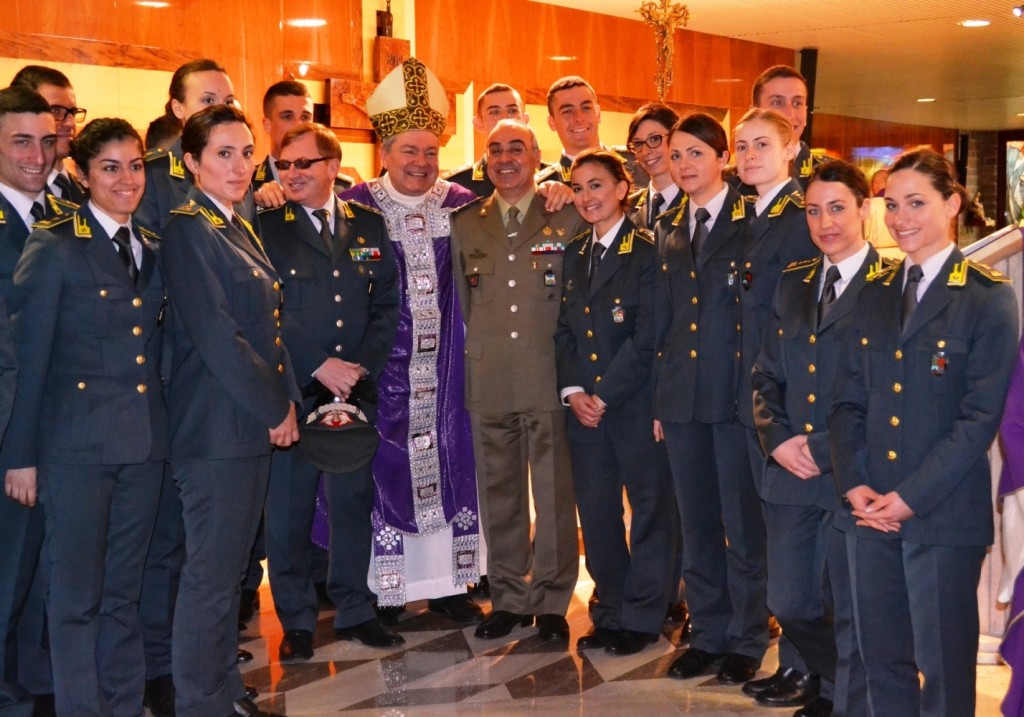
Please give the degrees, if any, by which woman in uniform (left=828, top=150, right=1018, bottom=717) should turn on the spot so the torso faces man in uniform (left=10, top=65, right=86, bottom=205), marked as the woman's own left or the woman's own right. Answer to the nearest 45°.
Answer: approximately 45° to the woman's own right

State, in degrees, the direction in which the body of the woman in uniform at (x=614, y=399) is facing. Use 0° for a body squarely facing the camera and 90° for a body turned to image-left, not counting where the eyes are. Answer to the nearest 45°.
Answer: approximately 45°

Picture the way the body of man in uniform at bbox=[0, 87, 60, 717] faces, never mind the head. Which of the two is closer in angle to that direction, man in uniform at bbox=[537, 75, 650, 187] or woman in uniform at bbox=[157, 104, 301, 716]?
the woman in uniform

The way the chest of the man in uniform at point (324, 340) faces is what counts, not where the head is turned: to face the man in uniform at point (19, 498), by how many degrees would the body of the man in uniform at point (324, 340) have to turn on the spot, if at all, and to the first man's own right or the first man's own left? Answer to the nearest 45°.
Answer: approximately 45° to the first man's own right

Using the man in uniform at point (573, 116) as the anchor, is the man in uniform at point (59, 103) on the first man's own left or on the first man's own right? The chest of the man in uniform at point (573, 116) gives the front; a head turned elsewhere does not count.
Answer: on the first man's own right

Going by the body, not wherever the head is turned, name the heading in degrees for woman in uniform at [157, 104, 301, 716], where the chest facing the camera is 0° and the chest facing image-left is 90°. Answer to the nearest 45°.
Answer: approximately 315°

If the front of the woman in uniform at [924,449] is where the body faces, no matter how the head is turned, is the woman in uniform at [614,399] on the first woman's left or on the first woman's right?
on the first woman's right
